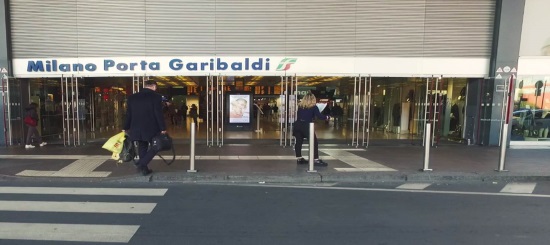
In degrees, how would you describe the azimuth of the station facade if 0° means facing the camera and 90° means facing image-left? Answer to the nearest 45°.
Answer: approximately 0°

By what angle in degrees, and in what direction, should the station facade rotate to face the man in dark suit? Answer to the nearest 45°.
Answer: approximately 45° to its right
